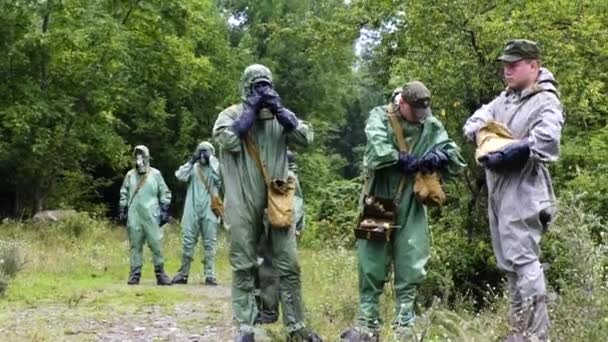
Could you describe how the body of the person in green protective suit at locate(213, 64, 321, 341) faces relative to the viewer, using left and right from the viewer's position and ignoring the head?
facing the viewer

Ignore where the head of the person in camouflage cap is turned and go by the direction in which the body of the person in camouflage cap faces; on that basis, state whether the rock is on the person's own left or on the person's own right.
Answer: on the person's own right

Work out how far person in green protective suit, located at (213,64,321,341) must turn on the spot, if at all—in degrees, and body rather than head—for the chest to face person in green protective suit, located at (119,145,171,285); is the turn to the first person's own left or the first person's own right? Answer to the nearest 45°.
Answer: approximately 180°

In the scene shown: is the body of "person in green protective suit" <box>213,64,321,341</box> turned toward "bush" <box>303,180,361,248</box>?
no

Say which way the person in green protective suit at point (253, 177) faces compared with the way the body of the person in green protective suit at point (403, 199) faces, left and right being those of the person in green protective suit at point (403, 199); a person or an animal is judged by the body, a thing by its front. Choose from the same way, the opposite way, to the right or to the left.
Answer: the same way

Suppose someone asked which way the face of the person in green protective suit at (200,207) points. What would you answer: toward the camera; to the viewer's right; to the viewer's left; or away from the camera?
toward the camera

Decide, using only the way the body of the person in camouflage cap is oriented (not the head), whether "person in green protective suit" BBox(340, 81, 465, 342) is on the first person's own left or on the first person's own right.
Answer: on the first person's own right

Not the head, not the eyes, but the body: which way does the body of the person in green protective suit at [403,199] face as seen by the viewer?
toward the camera

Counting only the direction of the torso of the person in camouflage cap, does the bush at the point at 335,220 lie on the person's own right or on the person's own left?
on the person's own right

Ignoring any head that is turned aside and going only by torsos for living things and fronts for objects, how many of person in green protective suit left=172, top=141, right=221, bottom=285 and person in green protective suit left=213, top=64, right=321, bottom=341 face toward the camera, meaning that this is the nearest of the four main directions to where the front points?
2

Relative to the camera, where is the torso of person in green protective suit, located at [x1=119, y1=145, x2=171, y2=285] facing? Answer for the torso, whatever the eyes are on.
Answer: toward the camera

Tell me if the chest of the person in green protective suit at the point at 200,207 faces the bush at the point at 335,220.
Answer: no
